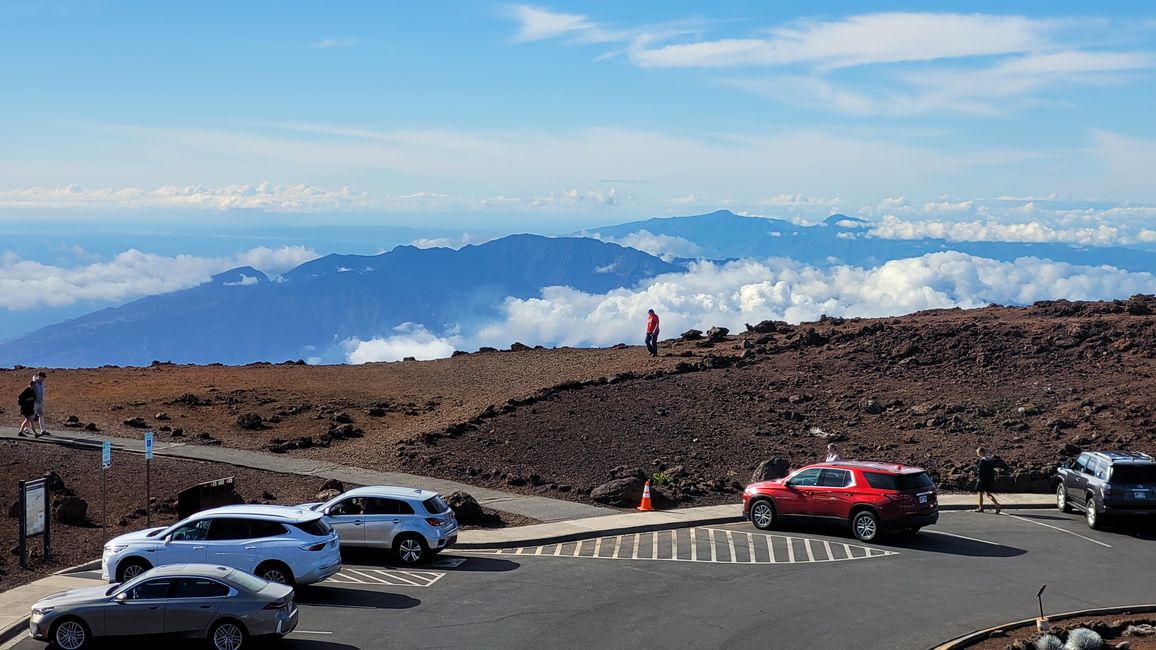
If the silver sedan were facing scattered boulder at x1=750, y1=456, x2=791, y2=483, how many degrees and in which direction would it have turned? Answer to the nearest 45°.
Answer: approximately 135° to its right

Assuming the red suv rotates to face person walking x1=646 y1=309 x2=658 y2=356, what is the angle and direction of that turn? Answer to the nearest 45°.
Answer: approximately 45° to its right

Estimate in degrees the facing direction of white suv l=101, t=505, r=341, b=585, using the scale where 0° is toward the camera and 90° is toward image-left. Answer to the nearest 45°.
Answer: approximately 90°

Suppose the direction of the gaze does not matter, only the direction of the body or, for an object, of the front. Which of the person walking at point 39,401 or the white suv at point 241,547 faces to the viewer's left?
the white suv

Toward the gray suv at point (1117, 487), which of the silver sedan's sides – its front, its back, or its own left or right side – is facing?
back

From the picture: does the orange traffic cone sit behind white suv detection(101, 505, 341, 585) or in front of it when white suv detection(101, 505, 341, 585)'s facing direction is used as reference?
behind

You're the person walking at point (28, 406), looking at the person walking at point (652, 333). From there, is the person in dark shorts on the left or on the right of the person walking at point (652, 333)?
right

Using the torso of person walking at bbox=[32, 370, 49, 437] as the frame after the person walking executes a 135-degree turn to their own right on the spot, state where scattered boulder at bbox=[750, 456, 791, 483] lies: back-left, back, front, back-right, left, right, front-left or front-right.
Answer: left

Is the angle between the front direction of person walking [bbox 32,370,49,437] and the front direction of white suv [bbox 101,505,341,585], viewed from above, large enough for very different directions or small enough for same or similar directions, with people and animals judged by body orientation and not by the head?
very different directions

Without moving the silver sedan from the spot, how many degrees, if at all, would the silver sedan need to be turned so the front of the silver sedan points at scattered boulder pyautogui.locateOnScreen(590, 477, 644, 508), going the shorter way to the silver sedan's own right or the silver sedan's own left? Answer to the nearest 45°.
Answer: approximately 135° to the silver sedan's own right

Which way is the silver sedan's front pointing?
to the viewer's left
